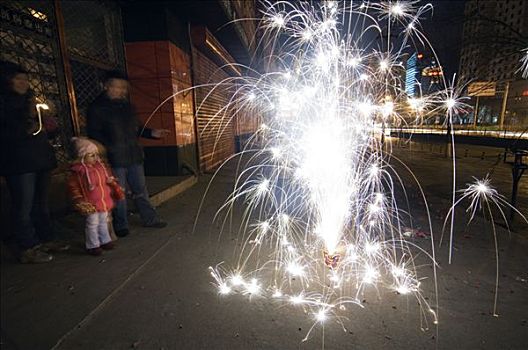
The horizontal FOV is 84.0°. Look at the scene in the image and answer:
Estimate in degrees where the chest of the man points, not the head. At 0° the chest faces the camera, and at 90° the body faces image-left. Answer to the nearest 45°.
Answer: approximately 315°

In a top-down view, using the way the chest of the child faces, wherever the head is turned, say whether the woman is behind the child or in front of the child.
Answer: behind

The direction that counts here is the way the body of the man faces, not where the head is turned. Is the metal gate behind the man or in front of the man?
behind

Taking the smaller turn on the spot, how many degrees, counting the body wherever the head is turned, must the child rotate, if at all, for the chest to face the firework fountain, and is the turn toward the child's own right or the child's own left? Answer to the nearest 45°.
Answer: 0° — they already face it
